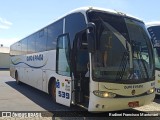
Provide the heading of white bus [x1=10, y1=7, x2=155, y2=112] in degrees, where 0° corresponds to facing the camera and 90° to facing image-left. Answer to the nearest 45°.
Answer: approximately 315°

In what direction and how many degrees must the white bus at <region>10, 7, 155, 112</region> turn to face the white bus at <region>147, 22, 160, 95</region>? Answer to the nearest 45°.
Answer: approximately 90° to its left
